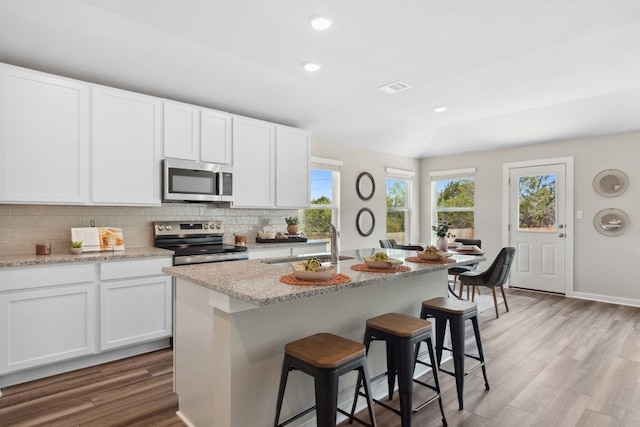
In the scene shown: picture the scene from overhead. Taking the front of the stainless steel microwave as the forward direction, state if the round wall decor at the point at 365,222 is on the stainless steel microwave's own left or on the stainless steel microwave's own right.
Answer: on the stainless steel microwave's own left

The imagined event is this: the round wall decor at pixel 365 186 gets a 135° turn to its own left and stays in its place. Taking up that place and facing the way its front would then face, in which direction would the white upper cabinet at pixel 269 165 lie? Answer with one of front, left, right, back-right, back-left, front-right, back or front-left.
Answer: back-left

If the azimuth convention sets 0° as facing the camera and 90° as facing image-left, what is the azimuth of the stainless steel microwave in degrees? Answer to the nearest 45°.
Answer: approximately 315°

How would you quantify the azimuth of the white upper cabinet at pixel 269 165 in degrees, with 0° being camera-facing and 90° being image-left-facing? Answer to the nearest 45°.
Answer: approximately 315°

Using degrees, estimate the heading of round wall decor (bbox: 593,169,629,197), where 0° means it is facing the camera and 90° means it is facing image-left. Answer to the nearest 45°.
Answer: approximately 0°

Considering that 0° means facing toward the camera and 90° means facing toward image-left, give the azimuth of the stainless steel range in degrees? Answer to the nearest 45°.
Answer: approximately 315°

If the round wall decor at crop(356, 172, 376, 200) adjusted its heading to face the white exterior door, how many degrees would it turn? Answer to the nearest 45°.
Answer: approximately 45° to its left

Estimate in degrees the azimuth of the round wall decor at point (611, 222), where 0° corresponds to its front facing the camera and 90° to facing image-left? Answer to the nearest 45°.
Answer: approximately 0°
